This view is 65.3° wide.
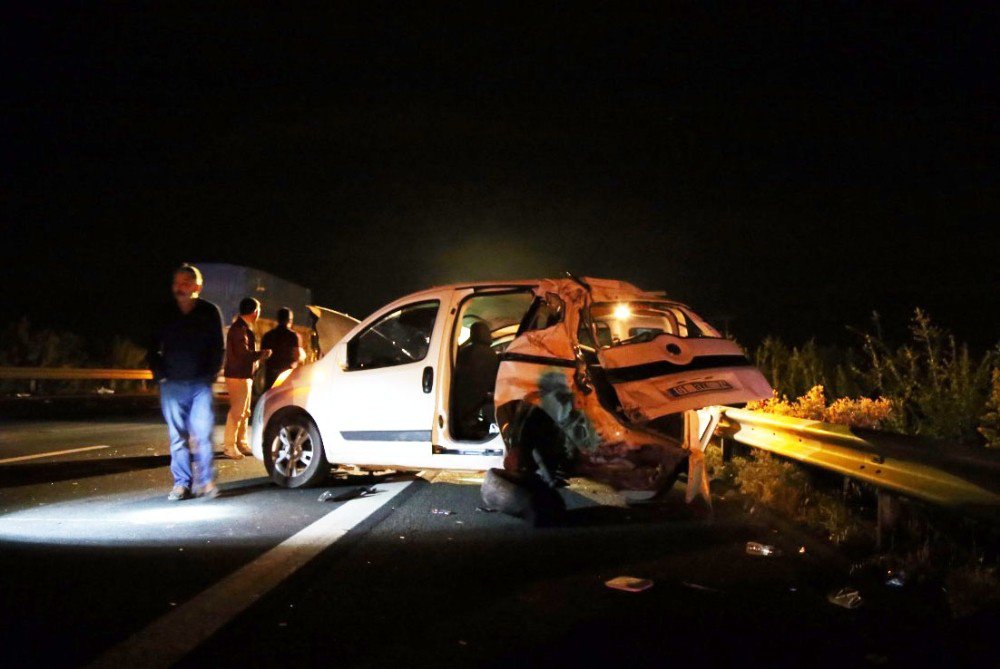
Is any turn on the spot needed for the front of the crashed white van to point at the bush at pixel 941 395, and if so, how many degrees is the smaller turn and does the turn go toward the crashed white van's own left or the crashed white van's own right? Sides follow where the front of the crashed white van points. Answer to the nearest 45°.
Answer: approximately 135° to the crashed white van's own right

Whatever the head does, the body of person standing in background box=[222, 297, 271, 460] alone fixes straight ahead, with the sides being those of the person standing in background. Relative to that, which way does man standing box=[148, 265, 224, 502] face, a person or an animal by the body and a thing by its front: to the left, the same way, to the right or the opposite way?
to the right

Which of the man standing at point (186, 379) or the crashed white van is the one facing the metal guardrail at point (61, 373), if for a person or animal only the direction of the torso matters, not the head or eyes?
the crashed white van

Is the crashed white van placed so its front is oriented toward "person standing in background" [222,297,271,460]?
yes

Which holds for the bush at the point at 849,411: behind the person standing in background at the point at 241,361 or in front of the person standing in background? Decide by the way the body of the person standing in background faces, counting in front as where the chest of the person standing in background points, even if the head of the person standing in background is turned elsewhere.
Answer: in front

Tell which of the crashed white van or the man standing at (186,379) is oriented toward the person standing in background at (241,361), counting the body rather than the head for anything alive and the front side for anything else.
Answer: the crashed white van

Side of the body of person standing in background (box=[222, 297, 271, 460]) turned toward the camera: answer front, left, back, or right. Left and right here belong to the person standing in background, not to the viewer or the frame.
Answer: right
